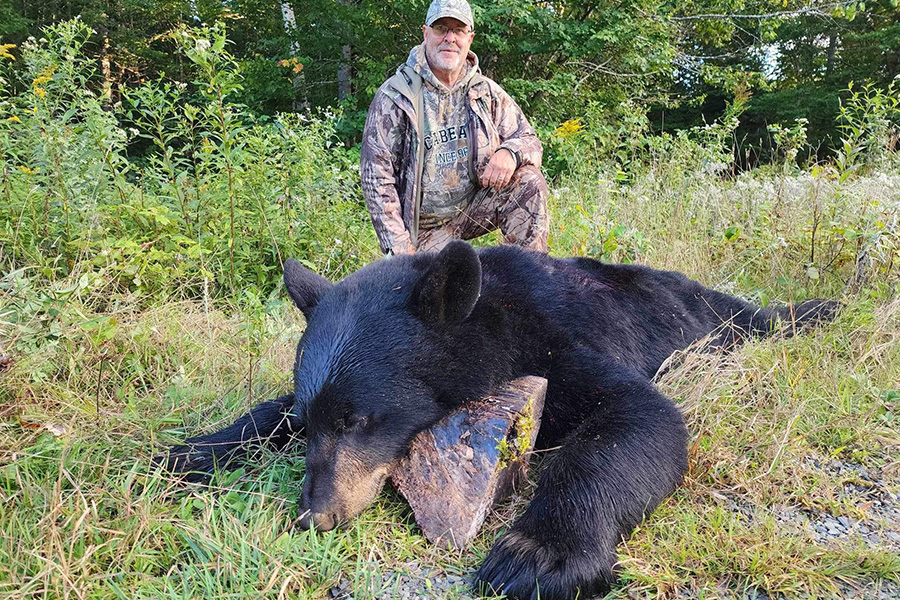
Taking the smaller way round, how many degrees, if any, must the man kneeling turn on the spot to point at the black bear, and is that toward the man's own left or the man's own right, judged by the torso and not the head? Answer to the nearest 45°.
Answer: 0° — they already face it

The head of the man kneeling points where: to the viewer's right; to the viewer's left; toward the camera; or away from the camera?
toward the camera

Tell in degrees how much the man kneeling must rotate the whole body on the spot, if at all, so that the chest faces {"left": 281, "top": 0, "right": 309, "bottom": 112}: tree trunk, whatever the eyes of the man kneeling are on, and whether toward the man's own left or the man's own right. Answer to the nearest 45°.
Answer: approximately 180°

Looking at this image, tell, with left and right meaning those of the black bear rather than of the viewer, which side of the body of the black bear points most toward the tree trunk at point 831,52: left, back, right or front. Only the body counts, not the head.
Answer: back

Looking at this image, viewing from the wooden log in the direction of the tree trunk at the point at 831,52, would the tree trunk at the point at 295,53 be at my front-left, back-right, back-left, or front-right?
front-left

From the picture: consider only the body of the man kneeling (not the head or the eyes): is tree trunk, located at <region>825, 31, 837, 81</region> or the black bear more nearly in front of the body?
the black bear

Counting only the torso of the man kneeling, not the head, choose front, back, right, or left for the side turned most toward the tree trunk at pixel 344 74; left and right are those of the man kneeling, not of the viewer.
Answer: back

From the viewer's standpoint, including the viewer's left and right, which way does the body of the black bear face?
facing the viewer and to the left of the viewer

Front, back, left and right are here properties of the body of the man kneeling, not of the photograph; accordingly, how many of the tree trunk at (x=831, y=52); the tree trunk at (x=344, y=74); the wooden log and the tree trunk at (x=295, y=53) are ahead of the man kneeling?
1

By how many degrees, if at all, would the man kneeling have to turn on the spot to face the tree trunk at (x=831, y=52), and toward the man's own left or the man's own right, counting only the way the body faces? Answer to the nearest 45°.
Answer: approximately 135° to the man's own left

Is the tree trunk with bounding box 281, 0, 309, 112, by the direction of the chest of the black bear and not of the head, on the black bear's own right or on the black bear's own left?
on the black bear's own right

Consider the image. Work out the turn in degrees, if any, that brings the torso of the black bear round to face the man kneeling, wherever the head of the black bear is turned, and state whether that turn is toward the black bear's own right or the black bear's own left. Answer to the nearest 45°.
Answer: approximately 135° to the black bear's own right

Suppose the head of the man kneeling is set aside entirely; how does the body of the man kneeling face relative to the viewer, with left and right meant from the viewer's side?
facing the viewer

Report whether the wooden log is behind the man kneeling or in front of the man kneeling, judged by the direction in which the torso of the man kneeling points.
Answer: in front

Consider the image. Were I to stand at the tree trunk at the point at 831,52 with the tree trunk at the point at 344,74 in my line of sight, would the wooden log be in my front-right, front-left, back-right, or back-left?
front-left

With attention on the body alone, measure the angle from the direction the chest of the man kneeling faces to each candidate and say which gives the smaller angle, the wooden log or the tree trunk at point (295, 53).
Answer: the wooden log

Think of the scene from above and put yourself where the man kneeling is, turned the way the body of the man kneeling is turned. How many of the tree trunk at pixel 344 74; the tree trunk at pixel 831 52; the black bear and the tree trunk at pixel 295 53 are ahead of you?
1
